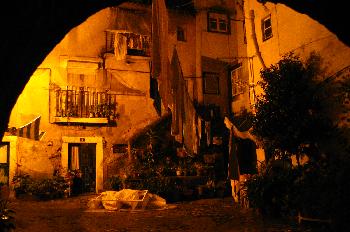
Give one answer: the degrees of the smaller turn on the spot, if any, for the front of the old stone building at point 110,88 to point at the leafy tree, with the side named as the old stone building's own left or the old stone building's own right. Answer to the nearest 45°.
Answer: approximately 45° to the old stone building's own left

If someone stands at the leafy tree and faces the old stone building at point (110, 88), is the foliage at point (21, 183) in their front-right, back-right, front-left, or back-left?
front-left
